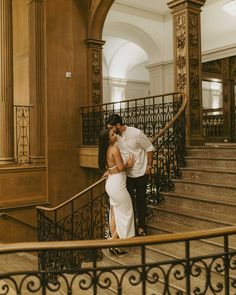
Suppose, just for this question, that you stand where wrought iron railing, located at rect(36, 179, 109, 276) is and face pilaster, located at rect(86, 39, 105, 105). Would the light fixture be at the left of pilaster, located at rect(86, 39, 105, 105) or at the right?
right

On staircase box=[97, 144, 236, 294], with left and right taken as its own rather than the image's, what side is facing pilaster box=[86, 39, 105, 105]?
right

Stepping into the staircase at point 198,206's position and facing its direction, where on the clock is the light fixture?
The light fixture is roughly at 5 o'clock from the staircase.

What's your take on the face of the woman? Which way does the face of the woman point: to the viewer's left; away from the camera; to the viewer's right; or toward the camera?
to the viewer's right

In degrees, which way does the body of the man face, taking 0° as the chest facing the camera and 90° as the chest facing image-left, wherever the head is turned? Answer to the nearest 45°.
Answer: approximately 45°

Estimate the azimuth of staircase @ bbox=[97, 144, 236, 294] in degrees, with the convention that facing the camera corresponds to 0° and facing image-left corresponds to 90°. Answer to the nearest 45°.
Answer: approximately 45°

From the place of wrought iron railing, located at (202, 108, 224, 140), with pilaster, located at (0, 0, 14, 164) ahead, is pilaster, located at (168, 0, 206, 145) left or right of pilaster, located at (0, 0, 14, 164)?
left

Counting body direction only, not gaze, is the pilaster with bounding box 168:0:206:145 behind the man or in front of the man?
behind

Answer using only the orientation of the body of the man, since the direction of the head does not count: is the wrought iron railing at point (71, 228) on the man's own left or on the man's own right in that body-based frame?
on the man's own right

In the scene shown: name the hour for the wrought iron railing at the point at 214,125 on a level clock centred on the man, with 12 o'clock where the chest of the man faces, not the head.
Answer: The wrought iron railing is roughly at 5 o'clock from the man.

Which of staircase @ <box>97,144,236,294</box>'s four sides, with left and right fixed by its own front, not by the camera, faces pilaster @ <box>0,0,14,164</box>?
right
